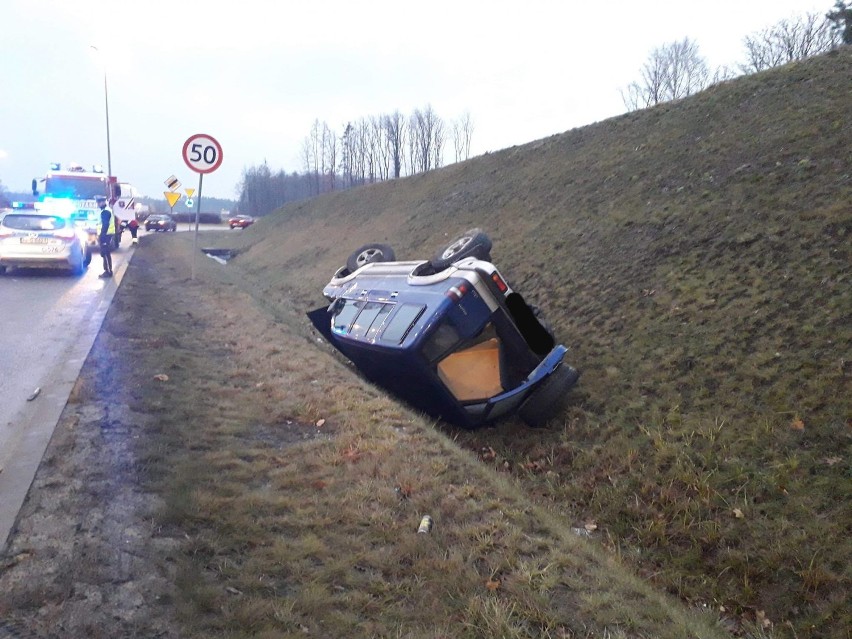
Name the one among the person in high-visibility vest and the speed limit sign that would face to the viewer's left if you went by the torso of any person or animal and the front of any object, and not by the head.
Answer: the person in high-visibility vest

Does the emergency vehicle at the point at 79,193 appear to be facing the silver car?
yes

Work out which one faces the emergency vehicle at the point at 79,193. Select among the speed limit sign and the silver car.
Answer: the silver car

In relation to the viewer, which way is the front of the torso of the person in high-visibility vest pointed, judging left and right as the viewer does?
facing to the left of the viewer

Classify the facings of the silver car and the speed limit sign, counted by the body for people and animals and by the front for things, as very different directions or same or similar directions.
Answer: very different directions

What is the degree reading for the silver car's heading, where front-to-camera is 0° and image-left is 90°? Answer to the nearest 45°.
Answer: approximately 180°

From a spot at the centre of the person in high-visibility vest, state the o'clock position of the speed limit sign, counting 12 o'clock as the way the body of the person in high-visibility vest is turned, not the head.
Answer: The speed limit sign is roughly at 8 o'clock from the person in high-visibility vest.
